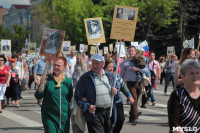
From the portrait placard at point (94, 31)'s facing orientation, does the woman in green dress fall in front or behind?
in front

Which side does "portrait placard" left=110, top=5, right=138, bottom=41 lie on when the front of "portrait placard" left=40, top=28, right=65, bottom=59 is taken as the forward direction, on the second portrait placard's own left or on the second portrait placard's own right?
on the second portrait placard's own left

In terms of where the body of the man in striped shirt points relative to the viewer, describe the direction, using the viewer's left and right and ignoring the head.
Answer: facing the viewer and to the right of the viewer

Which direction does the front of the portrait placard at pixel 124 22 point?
toward the camera

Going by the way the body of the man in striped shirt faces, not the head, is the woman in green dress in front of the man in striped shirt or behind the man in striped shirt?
behind

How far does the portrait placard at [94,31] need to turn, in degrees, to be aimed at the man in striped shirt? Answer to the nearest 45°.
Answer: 0° — it already faces them

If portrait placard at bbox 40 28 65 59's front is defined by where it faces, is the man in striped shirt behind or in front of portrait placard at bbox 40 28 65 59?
in front

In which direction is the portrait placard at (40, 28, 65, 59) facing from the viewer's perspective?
toward the camera

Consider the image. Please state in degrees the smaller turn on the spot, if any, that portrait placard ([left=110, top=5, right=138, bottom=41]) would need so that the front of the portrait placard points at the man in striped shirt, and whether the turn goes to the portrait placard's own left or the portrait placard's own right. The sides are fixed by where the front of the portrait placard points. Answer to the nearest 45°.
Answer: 0° — it already faces them

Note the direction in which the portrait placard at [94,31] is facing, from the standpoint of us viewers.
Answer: facing the viewer

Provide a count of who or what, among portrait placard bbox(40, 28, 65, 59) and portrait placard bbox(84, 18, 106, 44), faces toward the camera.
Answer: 2

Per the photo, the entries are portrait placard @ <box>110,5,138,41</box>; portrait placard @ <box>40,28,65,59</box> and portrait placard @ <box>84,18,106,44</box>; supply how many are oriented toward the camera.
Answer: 3
